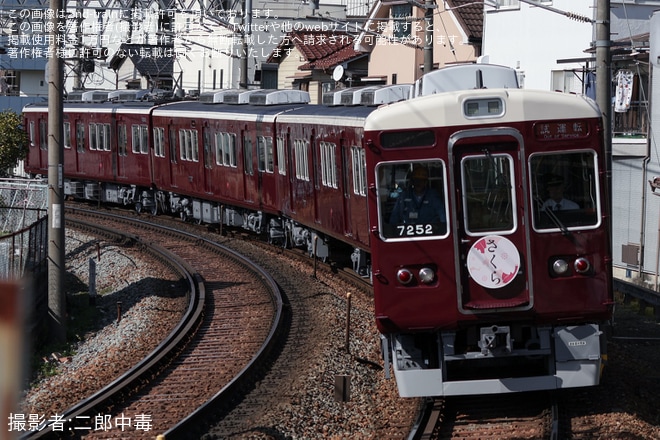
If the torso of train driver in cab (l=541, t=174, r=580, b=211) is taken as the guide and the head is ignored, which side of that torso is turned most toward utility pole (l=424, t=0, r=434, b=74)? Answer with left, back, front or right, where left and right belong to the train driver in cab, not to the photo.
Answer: back

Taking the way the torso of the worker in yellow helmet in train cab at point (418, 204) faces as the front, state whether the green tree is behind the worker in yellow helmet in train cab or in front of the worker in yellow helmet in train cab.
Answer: behind

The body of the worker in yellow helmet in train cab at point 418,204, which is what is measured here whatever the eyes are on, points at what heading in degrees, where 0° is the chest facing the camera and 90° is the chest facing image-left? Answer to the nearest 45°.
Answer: approximately 0°

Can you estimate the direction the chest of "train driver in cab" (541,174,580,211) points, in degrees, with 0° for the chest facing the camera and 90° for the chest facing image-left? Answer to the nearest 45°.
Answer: approximately 0°

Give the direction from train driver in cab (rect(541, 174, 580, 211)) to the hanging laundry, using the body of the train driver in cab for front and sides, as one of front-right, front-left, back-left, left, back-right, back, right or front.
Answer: back

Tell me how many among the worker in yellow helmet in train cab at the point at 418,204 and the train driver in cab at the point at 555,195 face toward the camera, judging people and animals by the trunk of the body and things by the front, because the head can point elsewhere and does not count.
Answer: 2

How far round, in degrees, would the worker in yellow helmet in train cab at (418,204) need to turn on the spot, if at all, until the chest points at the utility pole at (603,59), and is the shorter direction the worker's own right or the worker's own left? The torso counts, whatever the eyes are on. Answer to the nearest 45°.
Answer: approximately 135° to the worker's own left
